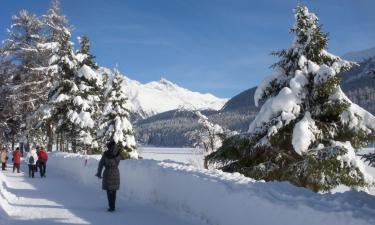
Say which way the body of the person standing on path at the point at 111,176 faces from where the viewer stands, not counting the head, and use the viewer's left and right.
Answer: facing away from the viewer

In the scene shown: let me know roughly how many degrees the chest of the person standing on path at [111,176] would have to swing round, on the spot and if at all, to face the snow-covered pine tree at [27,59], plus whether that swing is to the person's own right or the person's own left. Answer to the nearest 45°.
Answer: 0° — they already face it

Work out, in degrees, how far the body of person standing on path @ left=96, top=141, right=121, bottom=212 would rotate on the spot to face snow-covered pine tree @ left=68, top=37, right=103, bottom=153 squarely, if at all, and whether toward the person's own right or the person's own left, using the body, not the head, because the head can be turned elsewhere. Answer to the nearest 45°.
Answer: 0° — they already face it

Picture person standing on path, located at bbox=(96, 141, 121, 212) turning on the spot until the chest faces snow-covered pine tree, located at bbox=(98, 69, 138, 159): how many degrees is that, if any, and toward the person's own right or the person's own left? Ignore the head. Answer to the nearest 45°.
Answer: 0° — they already face it

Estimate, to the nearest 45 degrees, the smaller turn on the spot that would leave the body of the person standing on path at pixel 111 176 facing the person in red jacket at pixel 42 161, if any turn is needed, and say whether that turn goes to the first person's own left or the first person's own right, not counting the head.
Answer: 0° — they already face them

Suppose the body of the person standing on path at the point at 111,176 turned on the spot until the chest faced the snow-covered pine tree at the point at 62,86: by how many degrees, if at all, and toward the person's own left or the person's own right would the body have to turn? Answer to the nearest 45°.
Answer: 0° — they already face it

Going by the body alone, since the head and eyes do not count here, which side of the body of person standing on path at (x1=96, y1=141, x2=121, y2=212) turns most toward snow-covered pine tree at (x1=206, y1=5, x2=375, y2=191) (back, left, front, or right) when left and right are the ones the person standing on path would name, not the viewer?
right
